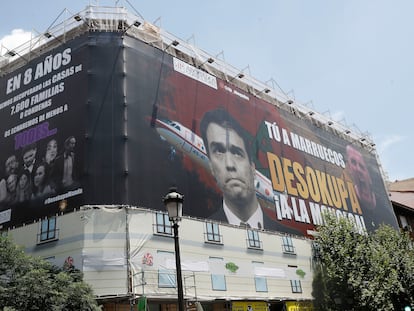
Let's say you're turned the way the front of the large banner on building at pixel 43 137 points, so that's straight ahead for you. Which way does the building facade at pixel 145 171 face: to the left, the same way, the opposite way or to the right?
to the left

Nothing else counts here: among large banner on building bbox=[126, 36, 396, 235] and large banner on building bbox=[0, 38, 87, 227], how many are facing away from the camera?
0

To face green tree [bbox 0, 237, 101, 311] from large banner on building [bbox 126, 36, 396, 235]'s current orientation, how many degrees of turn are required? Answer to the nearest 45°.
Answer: approximately 90° to its right

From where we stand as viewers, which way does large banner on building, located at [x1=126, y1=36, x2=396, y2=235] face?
facing the viewer and to the right of the viewer

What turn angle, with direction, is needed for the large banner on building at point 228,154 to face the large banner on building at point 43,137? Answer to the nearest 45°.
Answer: approximately 90° to its right

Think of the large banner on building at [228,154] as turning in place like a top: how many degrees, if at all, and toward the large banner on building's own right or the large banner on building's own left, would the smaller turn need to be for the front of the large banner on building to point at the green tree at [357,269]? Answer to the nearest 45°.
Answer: approximately 90° to the large banner on building's own left

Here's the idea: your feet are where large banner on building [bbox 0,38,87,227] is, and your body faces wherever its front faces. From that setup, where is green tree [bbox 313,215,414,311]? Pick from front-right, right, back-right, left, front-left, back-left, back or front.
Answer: back-left

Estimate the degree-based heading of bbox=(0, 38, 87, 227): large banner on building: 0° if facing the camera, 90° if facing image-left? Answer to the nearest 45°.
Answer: approximately 45°

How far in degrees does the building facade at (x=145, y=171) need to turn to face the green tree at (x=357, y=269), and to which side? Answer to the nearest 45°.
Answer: approximately 90° to its left
